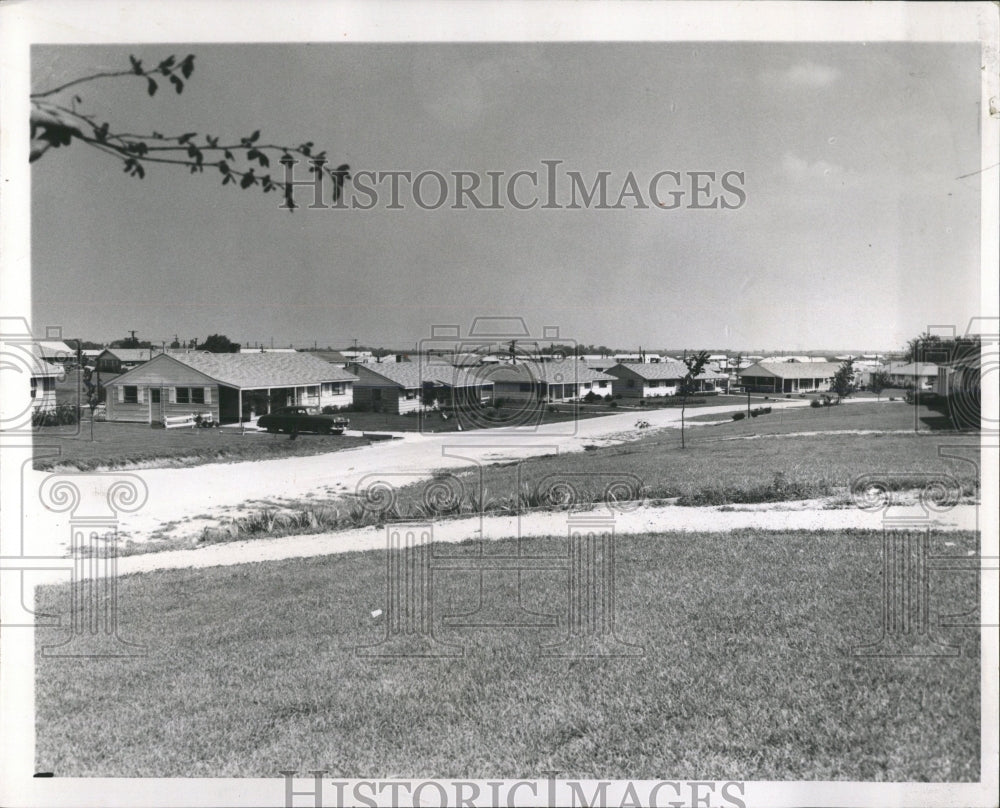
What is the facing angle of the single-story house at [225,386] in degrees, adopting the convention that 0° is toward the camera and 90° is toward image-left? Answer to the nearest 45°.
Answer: approximately 315°

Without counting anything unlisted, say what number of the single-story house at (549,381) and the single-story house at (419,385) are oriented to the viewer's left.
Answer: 0

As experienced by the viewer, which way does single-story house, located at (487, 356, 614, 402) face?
facing the viewer and to the right of the viewer

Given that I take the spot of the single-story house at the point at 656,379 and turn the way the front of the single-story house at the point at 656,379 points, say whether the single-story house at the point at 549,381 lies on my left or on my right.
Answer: on my right
